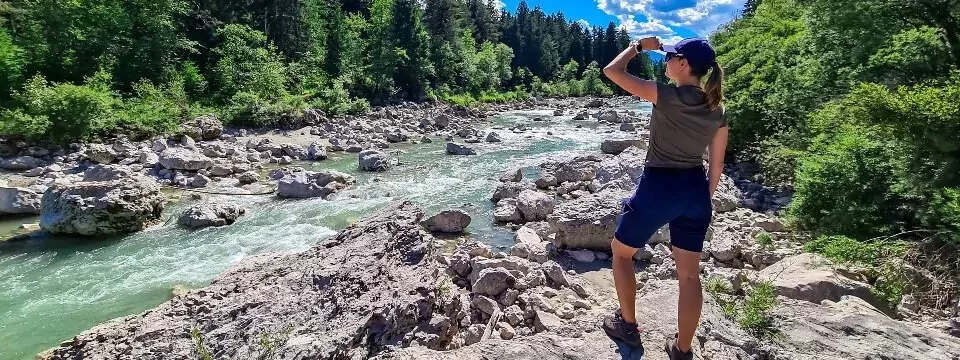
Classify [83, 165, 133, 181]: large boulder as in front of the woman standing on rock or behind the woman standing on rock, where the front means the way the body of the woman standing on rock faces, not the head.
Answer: in front

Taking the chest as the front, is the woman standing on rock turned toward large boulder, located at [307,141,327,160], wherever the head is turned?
yes

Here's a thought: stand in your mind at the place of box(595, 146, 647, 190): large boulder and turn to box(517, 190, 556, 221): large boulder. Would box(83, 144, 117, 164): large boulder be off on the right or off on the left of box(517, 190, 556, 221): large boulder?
right

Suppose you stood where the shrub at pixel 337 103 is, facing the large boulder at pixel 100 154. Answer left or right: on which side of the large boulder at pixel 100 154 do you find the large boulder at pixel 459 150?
left

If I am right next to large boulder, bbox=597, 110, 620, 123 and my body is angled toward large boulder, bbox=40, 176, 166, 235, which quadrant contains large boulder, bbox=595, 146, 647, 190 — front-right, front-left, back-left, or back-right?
front-left

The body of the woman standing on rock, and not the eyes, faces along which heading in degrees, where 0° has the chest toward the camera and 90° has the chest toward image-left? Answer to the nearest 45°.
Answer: approximately 135°

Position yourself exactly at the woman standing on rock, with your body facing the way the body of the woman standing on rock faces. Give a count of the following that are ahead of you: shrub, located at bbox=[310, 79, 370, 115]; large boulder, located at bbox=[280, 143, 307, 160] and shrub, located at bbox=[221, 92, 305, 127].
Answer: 3

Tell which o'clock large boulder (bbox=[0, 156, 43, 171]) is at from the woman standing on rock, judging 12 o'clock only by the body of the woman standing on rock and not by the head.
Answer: The large boulder is roughly at 11 o'clock from the woman standing on rock.

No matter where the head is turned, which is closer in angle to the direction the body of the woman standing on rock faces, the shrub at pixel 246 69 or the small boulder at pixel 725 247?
the shrub

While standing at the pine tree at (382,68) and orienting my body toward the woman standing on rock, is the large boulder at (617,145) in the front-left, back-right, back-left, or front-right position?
front-left

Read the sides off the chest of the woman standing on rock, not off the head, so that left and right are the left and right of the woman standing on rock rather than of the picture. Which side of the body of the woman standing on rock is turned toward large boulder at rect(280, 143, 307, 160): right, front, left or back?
front

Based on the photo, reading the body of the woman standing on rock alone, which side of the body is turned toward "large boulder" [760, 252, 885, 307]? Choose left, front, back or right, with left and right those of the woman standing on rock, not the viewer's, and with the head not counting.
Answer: right

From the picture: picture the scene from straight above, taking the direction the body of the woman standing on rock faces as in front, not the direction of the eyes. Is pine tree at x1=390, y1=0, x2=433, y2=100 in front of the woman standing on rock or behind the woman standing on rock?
in front

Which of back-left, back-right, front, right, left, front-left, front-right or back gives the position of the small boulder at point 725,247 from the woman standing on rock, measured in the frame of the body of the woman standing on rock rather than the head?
front-right

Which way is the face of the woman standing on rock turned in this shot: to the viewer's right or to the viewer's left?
to the viewer's left
